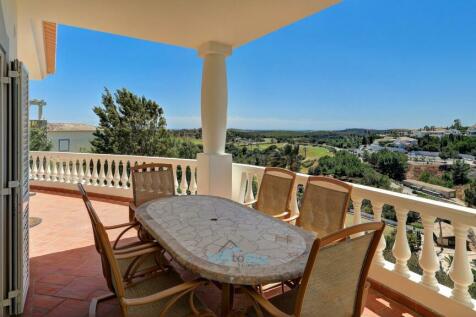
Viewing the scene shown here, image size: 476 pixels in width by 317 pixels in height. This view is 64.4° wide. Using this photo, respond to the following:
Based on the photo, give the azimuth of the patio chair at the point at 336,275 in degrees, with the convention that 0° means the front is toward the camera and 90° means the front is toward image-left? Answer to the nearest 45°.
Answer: approximately 135°

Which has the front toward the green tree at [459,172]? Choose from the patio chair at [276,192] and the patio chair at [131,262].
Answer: the patio chair at [131,262]

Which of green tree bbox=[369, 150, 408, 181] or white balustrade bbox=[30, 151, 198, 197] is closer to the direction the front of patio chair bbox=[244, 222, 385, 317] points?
the white balustrade

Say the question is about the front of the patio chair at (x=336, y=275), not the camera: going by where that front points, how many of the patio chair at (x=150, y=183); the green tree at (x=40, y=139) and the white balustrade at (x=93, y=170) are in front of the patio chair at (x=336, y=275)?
3

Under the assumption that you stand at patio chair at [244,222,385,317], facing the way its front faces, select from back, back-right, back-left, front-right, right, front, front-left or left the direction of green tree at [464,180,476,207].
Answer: right

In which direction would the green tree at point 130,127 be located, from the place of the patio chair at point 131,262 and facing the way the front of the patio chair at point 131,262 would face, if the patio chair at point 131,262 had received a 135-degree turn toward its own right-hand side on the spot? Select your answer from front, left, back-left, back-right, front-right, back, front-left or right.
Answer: back-right

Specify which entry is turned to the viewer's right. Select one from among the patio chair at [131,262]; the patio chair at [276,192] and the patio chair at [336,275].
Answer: the patio chair at [131,262]

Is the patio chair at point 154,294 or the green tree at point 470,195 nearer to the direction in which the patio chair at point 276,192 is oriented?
the patio chair

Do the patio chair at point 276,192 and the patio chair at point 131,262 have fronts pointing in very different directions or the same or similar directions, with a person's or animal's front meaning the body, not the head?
very different directions

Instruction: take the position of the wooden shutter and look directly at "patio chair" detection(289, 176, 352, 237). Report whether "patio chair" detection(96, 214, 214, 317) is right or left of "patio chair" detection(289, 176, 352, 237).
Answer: right

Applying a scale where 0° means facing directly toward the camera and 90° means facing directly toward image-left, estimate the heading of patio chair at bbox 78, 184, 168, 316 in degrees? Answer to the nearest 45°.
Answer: approximately 270°

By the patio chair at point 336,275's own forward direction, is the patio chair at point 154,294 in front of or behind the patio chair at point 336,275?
in front

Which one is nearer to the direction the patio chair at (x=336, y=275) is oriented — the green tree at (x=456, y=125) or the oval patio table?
the oval patio table
